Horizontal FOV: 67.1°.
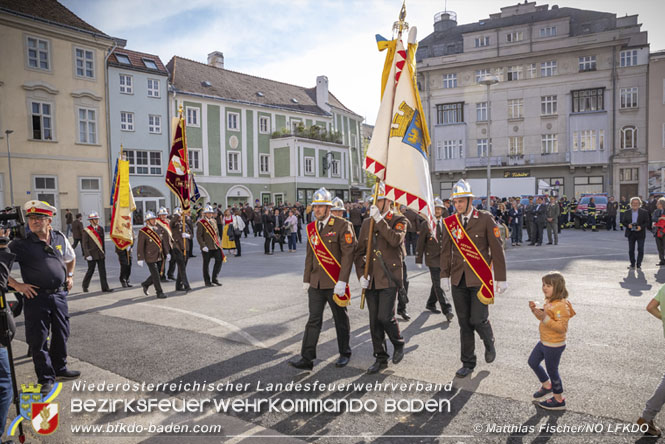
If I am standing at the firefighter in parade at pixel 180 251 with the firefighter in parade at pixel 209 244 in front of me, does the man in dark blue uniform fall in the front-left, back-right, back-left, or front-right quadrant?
back-right

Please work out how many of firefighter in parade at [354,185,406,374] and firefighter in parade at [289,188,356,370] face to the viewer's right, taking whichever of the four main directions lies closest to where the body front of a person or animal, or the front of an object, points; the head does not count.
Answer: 0

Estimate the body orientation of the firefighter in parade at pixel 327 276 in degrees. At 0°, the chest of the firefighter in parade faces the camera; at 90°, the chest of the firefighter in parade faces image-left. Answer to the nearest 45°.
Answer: approximately 45°

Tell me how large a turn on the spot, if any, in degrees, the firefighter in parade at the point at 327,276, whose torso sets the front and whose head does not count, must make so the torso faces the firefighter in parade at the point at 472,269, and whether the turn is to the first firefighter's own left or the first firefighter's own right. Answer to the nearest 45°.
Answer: approximately 135° to the first firefighter's own left

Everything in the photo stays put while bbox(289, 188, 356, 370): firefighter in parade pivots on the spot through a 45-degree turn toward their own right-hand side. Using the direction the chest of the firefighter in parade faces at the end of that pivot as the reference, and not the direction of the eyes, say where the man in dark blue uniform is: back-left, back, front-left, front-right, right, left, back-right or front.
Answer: front

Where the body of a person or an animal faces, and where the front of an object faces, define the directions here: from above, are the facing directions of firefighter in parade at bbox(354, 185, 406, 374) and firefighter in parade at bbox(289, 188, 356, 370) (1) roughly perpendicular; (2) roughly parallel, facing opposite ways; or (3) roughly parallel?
roughly parallel

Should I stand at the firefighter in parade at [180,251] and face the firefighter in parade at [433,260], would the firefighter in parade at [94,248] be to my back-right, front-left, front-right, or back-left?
back-right

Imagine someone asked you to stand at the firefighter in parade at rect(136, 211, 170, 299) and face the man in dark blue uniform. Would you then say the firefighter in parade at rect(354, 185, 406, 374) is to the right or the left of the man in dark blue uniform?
left

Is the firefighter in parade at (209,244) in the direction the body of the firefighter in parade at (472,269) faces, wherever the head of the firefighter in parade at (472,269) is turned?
no

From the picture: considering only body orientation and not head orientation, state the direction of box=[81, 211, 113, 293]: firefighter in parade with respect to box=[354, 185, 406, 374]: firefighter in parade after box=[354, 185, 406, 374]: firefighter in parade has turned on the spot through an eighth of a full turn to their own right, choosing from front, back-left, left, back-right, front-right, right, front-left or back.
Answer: front-right

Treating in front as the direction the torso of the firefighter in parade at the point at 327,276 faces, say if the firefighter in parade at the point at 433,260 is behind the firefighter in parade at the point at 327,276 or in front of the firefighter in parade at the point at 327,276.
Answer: behind

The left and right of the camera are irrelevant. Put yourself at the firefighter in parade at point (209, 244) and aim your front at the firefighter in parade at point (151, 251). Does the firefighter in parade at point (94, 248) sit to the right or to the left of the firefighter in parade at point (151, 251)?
right

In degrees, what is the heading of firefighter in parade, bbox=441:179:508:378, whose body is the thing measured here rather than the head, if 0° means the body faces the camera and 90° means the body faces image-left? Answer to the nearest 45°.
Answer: approximately 45°

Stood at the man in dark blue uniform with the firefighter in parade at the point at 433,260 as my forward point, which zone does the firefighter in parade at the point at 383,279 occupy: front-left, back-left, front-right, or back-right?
front-right

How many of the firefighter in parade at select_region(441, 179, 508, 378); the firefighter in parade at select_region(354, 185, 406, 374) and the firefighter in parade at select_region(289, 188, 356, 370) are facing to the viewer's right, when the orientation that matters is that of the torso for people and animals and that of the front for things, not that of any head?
0

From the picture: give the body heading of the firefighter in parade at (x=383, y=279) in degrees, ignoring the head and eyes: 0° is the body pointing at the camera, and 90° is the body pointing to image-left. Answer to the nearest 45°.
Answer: approximately 45°

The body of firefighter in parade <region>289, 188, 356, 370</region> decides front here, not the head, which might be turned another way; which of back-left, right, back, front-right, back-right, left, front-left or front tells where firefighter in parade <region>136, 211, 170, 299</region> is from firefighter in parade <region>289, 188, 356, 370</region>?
right

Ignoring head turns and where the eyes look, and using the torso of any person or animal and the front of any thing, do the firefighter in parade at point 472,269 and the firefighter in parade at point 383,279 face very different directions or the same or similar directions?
same or similar directions

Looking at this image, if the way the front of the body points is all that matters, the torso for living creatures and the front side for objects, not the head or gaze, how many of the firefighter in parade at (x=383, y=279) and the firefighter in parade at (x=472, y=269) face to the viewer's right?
0

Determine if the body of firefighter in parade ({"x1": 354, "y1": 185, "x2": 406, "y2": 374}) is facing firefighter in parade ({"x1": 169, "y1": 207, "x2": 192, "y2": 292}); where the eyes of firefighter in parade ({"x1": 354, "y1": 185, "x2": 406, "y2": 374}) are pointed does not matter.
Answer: no
